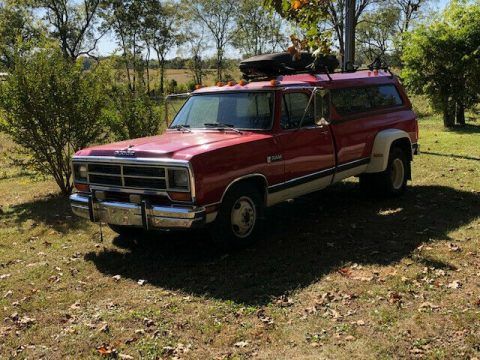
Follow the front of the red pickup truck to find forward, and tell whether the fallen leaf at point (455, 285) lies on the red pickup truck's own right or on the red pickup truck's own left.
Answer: on the red pickup truck's own left

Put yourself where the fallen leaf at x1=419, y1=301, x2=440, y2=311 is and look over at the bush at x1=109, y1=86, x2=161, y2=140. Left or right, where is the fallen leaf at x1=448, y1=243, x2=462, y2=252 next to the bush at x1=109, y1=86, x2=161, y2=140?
right

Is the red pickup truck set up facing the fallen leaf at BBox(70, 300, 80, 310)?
yes

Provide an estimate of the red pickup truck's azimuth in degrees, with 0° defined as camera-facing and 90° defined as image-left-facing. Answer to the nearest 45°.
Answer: approximately 45°

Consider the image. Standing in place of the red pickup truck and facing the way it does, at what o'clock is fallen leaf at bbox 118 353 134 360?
The fallen leaf is roughly at 11 o'clock from the red pickup truck.

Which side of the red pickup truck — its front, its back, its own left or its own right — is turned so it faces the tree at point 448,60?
back

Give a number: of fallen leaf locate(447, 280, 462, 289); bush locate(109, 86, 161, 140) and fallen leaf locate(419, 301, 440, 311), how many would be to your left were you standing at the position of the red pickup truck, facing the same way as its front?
2

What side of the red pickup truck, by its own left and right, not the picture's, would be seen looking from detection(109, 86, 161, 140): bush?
right

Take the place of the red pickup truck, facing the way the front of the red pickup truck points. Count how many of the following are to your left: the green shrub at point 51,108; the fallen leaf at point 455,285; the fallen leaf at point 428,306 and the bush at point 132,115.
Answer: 2

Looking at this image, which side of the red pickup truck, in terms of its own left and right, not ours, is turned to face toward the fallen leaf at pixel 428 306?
left
